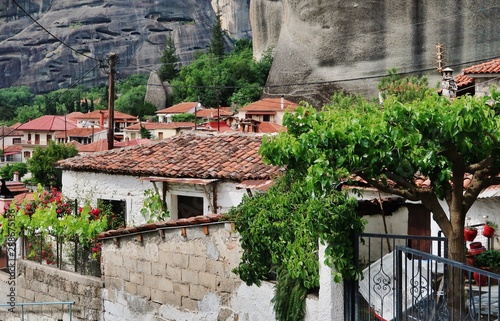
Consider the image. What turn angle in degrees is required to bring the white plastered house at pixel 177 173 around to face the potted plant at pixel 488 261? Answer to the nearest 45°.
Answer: approximately 45° to its left

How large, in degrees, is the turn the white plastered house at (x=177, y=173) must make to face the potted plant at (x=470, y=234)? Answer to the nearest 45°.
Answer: approximately 45° to its left

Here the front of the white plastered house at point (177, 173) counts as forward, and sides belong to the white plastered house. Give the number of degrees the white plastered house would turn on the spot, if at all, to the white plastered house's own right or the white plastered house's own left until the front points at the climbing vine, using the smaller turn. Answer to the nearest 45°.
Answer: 0° — it already faces it

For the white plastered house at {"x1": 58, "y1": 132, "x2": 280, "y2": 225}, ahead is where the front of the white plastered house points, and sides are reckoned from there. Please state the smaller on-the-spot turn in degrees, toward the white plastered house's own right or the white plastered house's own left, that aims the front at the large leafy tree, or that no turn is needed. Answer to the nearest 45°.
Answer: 0° — it already faces it

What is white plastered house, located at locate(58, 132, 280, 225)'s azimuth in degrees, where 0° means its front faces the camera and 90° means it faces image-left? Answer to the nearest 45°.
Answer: approximately 0°

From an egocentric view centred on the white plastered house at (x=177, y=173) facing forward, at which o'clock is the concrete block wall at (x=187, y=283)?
The concrete block wall is roughly at 12 o'clock from the white plastered house.
